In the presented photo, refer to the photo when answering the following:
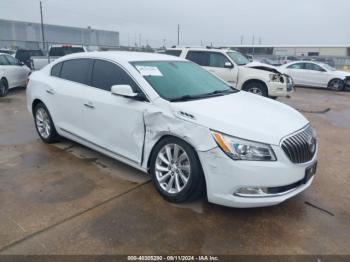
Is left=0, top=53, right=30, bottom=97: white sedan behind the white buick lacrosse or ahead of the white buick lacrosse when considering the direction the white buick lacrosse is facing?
behind

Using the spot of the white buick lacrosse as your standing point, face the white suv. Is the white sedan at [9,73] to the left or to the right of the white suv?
left

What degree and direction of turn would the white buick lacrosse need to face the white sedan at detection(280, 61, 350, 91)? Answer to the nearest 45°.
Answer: approximately 90° to its left

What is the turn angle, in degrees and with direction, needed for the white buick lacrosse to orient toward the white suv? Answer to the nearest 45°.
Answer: approximately 135° to its left

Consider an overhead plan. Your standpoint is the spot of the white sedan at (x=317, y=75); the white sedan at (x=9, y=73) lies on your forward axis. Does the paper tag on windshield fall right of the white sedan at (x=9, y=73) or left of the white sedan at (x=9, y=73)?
left

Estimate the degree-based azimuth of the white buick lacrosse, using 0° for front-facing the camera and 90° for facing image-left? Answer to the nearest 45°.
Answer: approximately 315°
